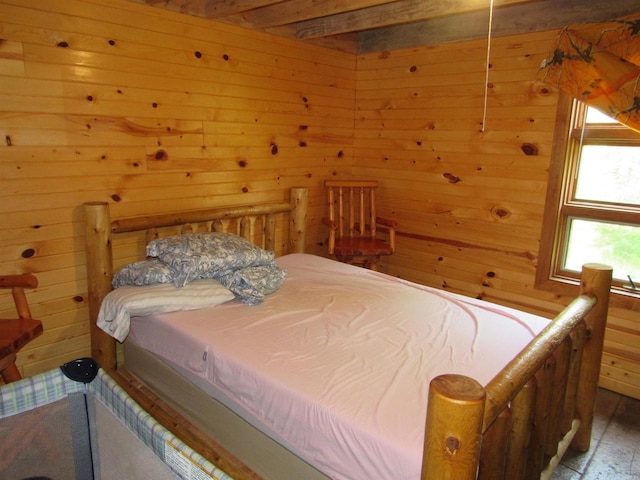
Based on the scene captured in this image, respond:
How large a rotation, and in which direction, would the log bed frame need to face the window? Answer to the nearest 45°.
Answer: approximately 90° to its left

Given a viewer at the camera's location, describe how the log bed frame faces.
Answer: facing the viewer and to the right of the viewer

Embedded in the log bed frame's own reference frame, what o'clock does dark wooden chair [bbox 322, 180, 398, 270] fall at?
The dark wooden chair is roughly at 7 o'clock from the log bed frame.

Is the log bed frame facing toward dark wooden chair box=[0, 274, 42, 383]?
no

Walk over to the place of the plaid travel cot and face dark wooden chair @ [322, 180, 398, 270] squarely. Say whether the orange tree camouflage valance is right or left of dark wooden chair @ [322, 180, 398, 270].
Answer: right
